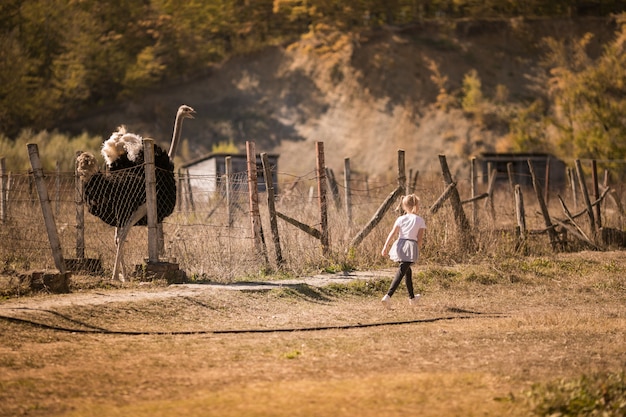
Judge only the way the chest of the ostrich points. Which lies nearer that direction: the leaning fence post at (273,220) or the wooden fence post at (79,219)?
the leaning fence post

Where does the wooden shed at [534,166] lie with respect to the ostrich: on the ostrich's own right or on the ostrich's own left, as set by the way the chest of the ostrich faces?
on the ostrich's own left

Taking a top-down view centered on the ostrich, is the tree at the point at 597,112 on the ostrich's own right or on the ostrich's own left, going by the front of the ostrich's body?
on the ostrich's own left

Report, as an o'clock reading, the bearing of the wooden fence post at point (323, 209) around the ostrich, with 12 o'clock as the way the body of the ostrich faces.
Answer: The wooden fence post is roughly at 11 o'clock from the ostrich.

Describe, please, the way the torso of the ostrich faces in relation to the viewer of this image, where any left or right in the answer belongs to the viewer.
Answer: facing to the right of the viewer

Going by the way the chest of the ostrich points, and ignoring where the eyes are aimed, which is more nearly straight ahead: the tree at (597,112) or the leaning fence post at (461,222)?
the leaning fence post

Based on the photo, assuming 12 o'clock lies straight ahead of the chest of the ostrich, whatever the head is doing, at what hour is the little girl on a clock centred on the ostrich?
The little girl is roughly at 1 o'clock from the ostrich.
